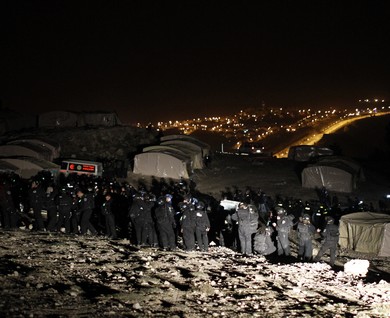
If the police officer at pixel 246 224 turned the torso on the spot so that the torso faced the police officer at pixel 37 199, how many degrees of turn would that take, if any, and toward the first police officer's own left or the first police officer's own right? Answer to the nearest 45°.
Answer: approximately 90° to the first police officer's own left

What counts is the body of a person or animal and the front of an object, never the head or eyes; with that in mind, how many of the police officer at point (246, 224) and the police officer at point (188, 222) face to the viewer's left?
0

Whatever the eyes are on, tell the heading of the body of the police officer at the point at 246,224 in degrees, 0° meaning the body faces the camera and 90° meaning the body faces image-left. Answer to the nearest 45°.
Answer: approximately 180°
